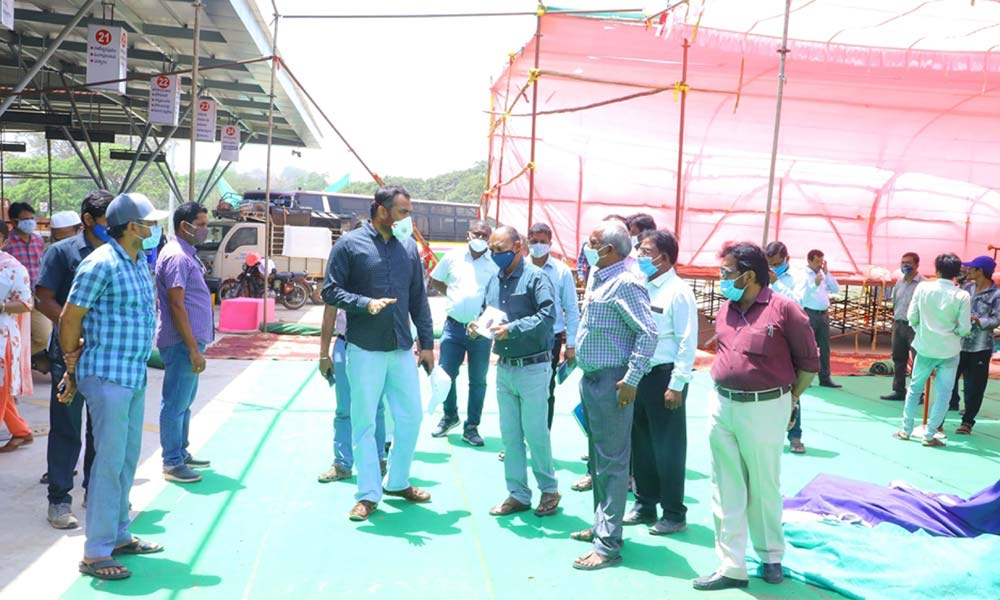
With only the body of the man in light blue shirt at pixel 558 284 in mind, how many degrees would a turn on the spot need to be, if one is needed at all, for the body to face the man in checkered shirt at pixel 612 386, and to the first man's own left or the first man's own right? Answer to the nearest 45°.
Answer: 0° — they already face them

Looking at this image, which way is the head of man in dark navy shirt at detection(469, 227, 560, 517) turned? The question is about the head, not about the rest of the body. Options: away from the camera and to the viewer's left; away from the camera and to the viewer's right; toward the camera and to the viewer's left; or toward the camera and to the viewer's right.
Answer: toward the camera and to the viewer's left

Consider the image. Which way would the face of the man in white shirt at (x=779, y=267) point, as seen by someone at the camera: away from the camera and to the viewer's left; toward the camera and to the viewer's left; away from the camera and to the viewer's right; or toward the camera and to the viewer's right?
toward the camera and to the viewer's left

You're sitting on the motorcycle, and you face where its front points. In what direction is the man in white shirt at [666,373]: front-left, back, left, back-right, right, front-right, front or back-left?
left

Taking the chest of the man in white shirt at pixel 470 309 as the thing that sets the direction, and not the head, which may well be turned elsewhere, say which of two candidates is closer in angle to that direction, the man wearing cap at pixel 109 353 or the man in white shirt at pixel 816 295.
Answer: the man wearing cap

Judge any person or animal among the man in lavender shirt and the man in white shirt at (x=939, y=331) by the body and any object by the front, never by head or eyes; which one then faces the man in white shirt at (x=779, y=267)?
the man in lavender shirt

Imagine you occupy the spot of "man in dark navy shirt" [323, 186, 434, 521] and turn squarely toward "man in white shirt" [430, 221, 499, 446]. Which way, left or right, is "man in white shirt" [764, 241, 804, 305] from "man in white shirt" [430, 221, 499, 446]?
right

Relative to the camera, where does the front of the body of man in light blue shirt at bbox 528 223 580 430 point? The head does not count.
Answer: toward the camera

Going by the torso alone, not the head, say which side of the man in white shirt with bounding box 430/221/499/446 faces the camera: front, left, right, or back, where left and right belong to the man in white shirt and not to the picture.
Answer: front

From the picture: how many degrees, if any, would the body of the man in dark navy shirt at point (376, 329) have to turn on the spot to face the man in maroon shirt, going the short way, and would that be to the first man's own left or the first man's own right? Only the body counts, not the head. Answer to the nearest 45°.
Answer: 0° — they already face them

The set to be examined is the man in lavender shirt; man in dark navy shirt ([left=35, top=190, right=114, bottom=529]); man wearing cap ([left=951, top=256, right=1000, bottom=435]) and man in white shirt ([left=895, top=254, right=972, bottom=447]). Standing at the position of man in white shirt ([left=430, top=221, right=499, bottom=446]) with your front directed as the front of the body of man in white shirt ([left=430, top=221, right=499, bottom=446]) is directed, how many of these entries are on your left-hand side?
2

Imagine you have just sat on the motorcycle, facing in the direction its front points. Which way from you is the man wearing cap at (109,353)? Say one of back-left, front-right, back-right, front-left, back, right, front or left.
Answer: left

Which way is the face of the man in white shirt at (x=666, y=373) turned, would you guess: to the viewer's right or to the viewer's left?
to the viewer's left

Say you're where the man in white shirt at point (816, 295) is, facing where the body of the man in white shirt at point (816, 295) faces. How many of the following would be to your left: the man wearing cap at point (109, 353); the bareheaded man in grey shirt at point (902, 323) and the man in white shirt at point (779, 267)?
1

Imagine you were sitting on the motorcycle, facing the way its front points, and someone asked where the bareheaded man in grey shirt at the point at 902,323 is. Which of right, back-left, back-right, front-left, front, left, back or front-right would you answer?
back-left

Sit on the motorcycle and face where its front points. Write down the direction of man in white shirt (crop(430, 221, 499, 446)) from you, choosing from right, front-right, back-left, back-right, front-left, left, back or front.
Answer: left
